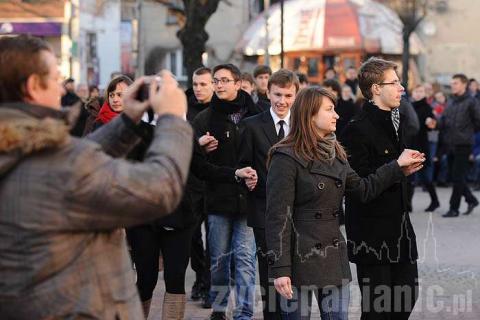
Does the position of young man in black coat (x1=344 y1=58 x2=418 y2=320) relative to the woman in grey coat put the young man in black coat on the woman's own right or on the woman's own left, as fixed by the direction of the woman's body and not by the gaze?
on the woman's own left

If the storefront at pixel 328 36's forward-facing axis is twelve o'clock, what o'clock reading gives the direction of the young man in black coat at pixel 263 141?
The young man in black coat is roughly at 12 o'clock from the storefront.

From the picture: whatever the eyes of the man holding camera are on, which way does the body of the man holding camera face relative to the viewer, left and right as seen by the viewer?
facing away from the viewer and to the right of the viewer

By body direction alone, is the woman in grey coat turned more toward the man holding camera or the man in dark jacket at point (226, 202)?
the man holding camera

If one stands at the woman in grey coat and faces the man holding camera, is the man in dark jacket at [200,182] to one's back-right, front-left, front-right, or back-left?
back-right
